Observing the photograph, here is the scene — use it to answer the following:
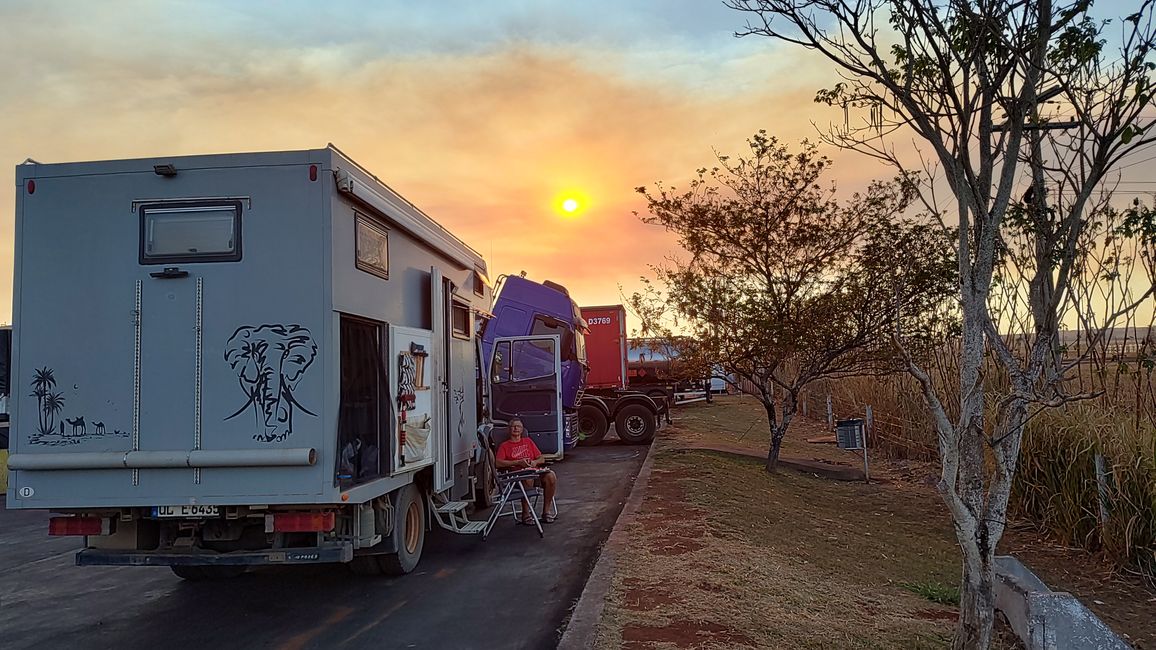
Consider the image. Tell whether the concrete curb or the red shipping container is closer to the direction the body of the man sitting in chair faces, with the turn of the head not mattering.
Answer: the concrete curb

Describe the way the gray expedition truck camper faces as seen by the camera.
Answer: facing away from the viewer and to the right of the viewer

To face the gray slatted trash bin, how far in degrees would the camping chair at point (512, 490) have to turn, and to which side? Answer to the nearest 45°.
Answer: approximately 45° to its left

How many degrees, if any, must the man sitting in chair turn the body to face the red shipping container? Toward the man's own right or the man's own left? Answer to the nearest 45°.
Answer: approximately 135° to the man's own left
